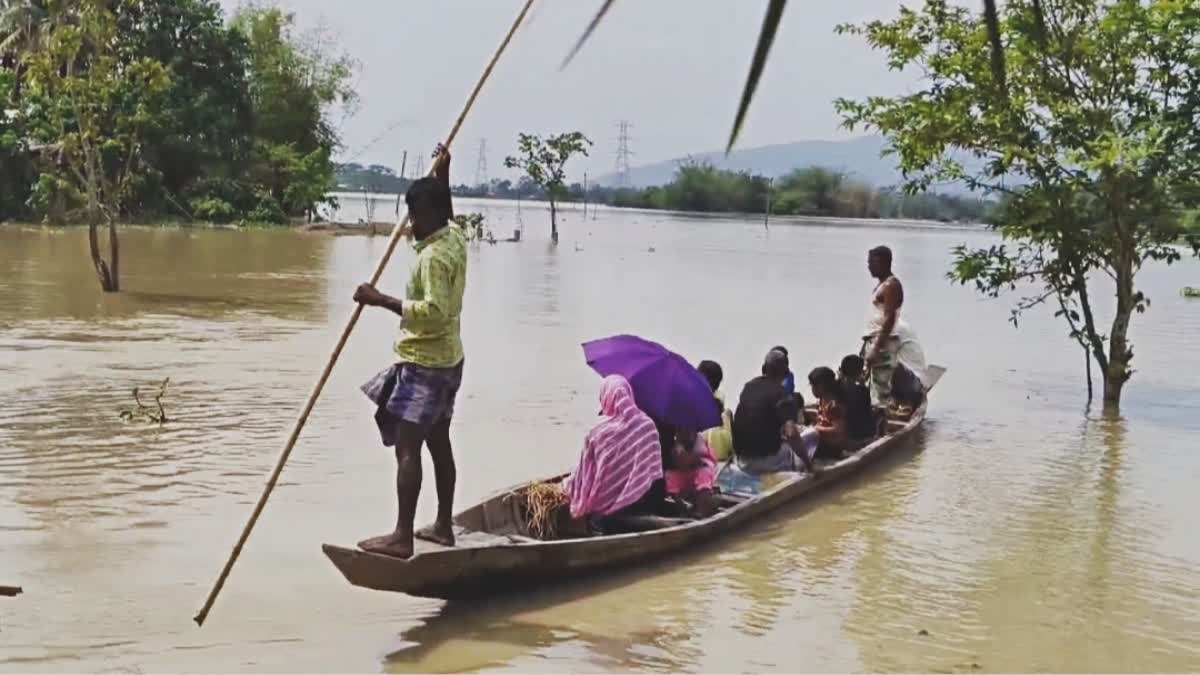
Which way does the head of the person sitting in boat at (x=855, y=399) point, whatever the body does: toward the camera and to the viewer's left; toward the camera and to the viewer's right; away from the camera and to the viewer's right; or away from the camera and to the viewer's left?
away from the camera and to the viewer's right

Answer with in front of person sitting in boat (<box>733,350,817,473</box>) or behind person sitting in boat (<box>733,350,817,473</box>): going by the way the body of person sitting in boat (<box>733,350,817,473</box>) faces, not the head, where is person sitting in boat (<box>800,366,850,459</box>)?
in front

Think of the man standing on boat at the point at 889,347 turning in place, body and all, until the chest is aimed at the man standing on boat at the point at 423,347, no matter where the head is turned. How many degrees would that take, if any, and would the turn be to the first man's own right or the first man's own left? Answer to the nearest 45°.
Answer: approximately 90° to the first man's own left

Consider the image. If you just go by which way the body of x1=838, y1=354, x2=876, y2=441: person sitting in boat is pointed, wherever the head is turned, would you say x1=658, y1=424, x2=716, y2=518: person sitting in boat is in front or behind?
behind

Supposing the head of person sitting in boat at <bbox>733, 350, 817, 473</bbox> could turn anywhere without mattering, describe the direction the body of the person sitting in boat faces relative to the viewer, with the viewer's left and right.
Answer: facing away from the viewer and to the right of the viewer

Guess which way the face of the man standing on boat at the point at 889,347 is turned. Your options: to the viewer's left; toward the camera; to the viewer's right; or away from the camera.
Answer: to the viewer's left

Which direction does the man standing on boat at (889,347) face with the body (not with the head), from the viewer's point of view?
to the viewer's left
